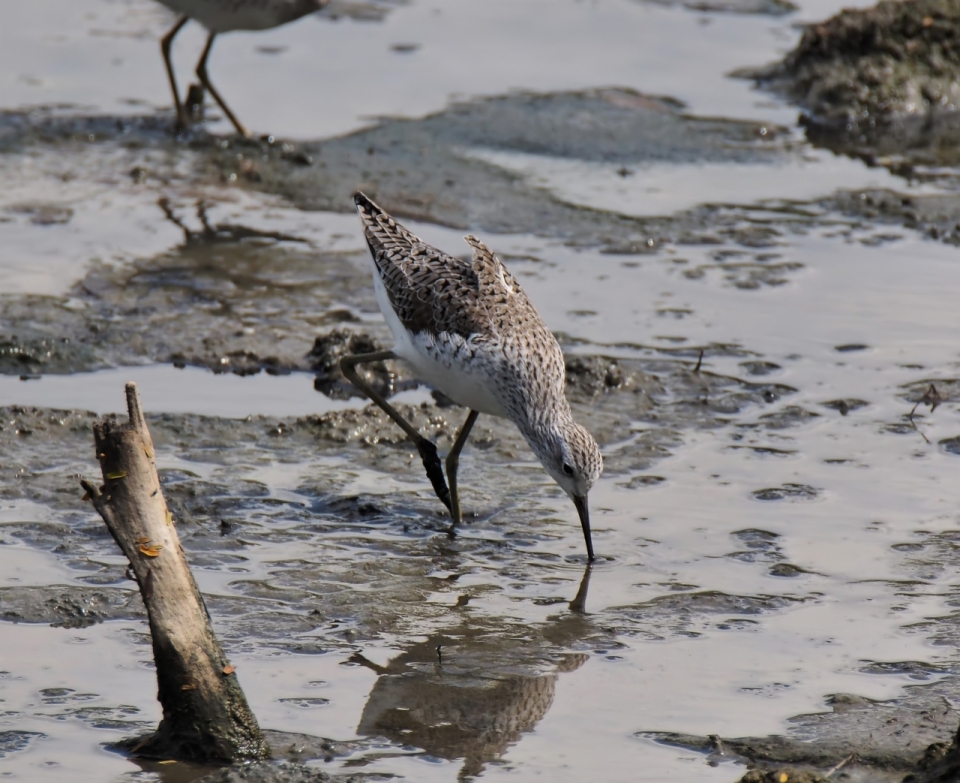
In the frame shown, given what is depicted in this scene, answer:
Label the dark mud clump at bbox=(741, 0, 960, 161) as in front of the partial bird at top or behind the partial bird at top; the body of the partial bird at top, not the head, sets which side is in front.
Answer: in front

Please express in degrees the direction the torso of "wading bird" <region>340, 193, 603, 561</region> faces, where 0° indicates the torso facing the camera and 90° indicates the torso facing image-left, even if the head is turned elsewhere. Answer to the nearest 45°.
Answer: approximately 270°

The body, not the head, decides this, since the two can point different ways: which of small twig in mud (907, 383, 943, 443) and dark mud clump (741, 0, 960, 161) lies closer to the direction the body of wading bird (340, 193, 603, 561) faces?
the small twig in mud

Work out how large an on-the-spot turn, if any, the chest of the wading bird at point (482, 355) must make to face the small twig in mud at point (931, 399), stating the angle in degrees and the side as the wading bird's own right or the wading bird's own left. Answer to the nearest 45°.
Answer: approximately 45° to the wading bird's own left

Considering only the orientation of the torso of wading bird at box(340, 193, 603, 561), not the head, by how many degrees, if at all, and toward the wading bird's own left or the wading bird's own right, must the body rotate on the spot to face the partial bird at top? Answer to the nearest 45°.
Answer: approximately 90° to the wading bird's own left

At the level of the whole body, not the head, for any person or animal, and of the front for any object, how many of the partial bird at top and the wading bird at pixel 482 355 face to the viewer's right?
2

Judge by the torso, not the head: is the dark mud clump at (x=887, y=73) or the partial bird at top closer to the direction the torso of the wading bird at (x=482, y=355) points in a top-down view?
the dark mud clump

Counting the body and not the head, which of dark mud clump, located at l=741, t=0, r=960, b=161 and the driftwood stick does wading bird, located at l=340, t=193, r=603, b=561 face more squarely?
the dark mud clump

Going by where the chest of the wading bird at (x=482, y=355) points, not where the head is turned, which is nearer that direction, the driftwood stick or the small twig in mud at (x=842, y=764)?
the small twig in mud

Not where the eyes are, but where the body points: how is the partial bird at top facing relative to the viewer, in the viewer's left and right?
facing to the right of the viewer
